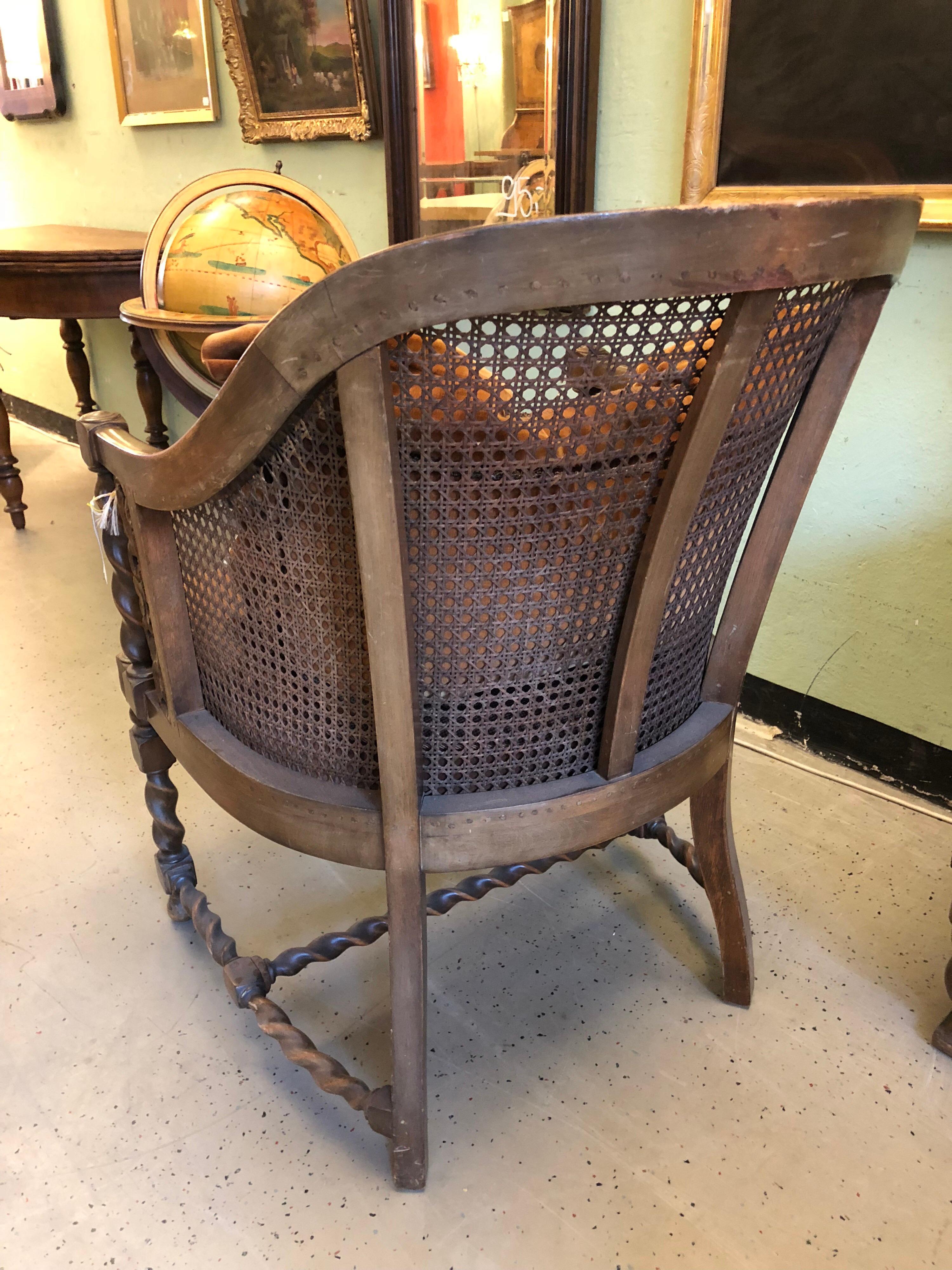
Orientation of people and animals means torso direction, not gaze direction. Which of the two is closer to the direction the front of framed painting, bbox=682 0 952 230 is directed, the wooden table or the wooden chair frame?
the wooden chair frame

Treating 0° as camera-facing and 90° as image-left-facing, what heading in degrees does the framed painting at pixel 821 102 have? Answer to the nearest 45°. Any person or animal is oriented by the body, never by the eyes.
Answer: approximately 0°

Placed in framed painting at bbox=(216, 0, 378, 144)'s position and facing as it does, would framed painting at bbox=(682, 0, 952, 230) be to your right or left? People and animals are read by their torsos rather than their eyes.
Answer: on your left

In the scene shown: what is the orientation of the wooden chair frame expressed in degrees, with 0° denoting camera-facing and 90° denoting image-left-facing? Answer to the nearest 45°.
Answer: approximately 135°

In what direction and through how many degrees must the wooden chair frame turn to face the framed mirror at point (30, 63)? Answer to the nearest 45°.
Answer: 0° — it already faces it

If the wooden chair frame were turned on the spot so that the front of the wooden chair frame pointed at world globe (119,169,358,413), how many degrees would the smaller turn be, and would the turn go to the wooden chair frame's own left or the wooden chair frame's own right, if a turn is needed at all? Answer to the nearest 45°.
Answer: approximately 45° to the wooden chair frame's own right

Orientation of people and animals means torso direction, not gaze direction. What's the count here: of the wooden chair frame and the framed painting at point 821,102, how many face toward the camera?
1

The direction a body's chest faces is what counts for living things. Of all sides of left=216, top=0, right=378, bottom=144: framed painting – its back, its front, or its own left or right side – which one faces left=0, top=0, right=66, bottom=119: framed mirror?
right

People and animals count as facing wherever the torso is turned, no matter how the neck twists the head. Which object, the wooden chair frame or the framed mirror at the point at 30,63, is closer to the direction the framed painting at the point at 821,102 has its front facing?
the wooden chair frame

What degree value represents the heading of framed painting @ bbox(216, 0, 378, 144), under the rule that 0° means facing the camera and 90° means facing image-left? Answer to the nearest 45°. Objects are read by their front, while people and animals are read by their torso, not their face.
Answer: approximately 45°

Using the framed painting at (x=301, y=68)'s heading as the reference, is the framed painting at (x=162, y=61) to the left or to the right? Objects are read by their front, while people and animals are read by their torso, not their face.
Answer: on its right
